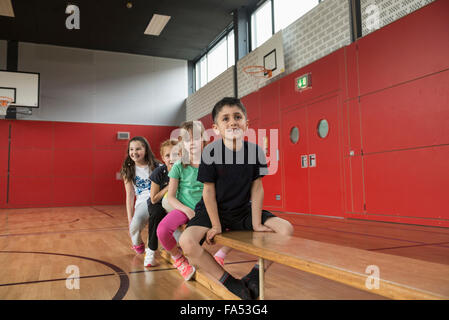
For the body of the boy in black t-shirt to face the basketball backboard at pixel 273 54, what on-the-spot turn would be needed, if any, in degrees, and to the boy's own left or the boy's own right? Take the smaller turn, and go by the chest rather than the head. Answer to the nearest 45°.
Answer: approximately 180°

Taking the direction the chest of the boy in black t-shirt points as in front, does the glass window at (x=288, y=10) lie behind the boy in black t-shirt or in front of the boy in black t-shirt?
behind

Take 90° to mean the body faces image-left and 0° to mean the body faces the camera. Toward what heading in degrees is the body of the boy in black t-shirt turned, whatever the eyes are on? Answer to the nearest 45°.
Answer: approximately 0°

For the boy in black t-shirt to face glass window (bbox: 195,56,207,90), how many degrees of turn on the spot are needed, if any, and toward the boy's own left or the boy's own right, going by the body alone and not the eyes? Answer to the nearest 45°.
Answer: approximately 180°

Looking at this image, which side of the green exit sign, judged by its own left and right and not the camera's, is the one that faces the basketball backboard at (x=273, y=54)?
right

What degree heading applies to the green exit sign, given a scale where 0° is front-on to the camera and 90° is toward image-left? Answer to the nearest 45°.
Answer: approximately 45°

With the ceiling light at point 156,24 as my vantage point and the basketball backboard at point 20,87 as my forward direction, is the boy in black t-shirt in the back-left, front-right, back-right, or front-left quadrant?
back-left

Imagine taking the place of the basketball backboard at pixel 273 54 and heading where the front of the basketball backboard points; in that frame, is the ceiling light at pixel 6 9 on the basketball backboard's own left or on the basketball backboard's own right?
on the basketball backboard's own right

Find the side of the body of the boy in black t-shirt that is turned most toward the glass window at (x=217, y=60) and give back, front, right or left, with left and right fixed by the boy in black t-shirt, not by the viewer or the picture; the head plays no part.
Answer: back
